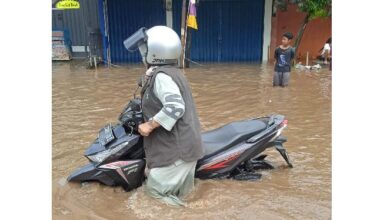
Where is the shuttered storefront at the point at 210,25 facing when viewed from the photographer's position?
facing the viewer

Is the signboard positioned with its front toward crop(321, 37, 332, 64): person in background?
no

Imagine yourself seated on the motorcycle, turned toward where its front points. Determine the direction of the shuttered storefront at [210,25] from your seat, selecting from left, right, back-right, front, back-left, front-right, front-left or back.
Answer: right

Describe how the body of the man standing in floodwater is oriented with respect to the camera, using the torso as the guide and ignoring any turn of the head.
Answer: to the viewer's left

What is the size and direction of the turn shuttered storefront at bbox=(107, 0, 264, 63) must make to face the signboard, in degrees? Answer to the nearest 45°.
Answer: approximately 45° to its right

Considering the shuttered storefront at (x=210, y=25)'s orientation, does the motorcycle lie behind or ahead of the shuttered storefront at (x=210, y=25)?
ahead

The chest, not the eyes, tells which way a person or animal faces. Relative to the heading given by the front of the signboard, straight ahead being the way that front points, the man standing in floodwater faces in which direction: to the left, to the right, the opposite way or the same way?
to the right

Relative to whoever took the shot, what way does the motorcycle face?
facing to the left of the viewer

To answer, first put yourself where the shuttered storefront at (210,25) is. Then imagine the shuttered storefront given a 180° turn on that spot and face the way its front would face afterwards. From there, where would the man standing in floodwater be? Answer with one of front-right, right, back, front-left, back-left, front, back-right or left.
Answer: back

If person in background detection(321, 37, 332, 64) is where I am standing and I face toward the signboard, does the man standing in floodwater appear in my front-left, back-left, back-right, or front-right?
front-left

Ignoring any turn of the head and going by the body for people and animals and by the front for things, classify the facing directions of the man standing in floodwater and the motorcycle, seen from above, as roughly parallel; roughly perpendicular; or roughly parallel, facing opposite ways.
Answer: roughly parallel

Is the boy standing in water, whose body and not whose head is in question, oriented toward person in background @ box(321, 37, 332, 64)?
no

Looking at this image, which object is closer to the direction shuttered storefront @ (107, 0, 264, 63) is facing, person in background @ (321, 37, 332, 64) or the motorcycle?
the motorcycle

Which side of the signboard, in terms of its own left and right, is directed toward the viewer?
front

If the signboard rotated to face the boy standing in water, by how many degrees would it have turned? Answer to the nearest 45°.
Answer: approximately 45° to its left

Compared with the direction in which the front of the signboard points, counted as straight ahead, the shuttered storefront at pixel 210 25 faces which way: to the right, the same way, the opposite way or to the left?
the same way
